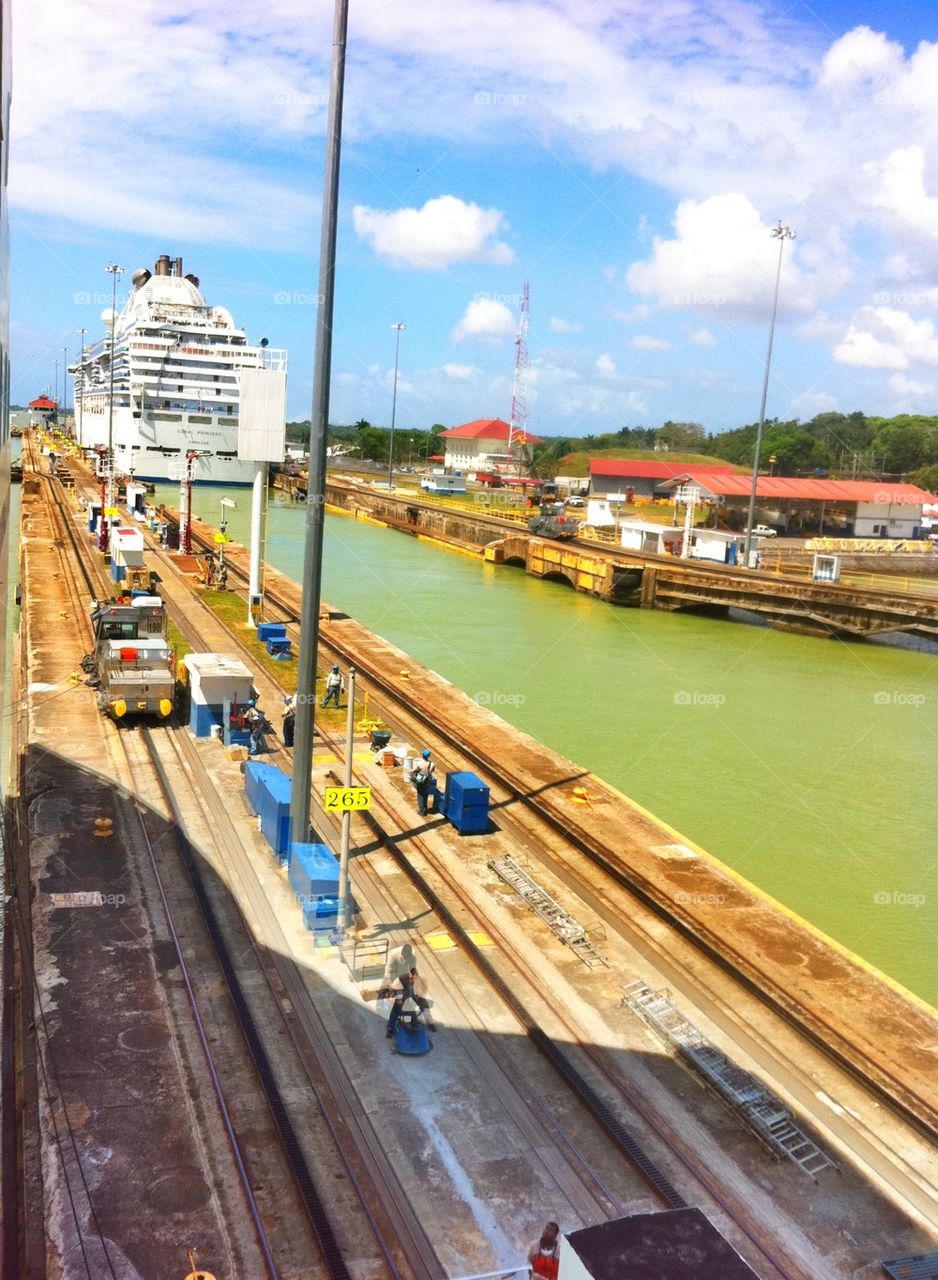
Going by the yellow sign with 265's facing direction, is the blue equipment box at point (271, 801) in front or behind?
behind

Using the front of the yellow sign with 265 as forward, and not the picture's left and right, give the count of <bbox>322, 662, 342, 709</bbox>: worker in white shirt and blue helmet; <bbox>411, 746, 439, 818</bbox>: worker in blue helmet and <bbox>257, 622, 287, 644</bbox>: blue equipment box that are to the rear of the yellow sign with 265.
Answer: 3

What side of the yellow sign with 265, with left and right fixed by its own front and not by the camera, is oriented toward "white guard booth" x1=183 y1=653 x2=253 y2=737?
back

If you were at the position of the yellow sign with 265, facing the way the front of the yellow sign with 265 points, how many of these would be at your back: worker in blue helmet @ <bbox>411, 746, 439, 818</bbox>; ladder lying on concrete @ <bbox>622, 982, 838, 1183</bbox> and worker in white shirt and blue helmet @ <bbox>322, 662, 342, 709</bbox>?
2

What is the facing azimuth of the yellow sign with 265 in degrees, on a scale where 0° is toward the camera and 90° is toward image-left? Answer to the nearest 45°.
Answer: approximately 0°

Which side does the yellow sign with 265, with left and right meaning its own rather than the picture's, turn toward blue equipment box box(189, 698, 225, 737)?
back

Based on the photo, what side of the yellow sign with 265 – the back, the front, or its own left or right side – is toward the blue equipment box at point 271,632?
back

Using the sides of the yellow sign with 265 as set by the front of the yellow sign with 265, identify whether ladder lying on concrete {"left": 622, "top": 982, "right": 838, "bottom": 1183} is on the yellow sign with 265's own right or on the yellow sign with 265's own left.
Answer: on the yellow sign with 265's own left

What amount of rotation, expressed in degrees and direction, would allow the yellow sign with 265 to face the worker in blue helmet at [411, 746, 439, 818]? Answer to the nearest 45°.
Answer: approximately 180°

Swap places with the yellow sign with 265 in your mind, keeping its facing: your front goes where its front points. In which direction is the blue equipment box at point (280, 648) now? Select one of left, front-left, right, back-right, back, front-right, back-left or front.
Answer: back

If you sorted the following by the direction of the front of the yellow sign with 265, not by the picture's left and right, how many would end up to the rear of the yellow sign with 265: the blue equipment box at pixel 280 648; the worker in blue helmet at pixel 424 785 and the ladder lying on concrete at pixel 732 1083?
2
